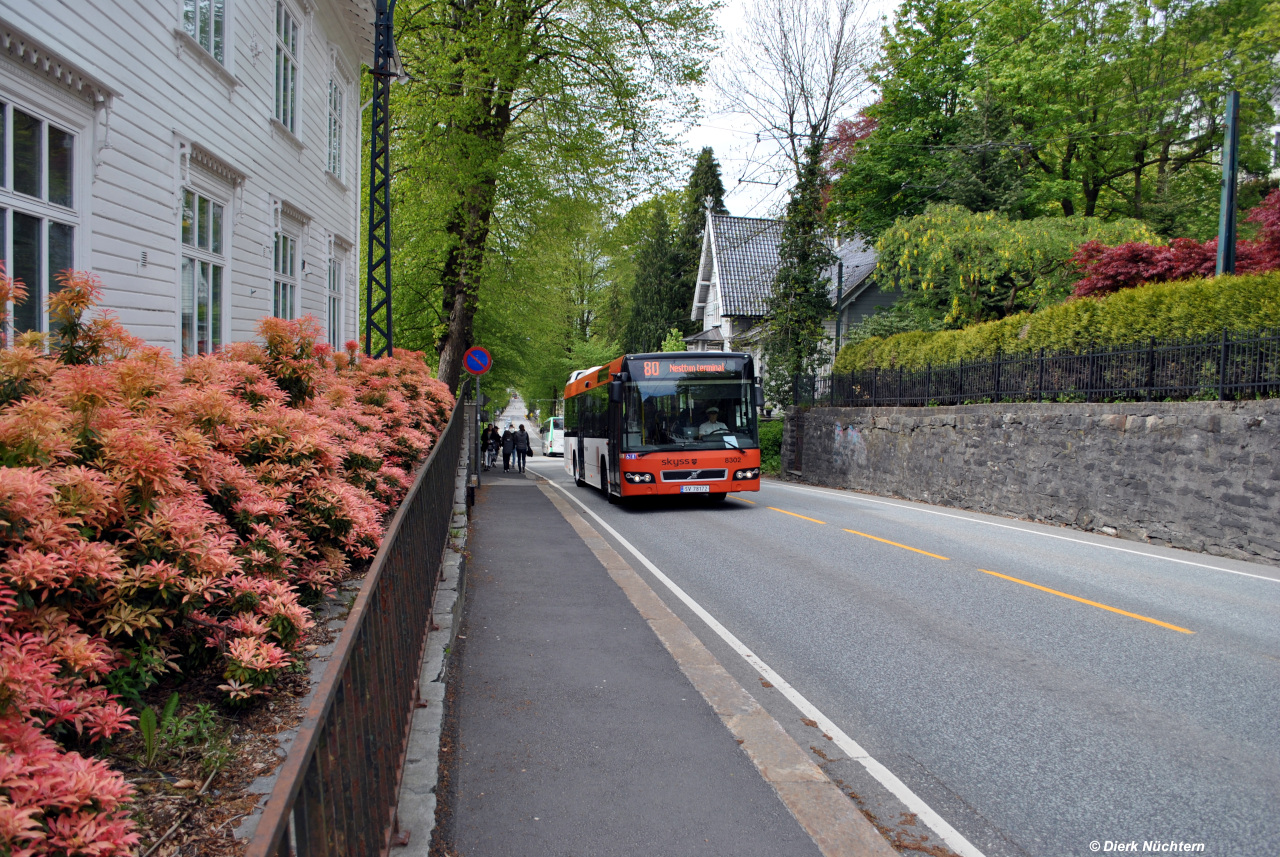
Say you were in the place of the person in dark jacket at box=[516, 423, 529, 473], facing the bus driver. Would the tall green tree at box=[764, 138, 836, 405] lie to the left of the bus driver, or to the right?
left

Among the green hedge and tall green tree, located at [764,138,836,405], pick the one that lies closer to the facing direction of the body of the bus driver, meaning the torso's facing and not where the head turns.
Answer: the green hedge

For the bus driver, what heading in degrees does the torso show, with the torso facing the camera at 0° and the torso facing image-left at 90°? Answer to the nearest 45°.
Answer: approximately 0°

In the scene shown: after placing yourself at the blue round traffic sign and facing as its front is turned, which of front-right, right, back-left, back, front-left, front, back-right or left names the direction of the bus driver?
front-left

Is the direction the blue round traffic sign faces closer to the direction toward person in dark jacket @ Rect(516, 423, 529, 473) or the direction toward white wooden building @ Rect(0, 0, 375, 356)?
the white wooden building

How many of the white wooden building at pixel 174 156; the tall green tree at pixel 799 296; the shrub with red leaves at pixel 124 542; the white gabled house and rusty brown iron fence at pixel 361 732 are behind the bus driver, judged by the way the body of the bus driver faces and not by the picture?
2

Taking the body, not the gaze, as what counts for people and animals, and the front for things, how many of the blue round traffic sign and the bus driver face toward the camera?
2

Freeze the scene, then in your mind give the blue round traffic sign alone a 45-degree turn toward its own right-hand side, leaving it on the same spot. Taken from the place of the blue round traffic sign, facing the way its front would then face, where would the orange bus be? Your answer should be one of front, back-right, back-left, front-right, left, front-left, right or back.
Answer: left

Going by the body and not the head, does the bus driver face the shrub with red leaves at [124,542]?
yes
